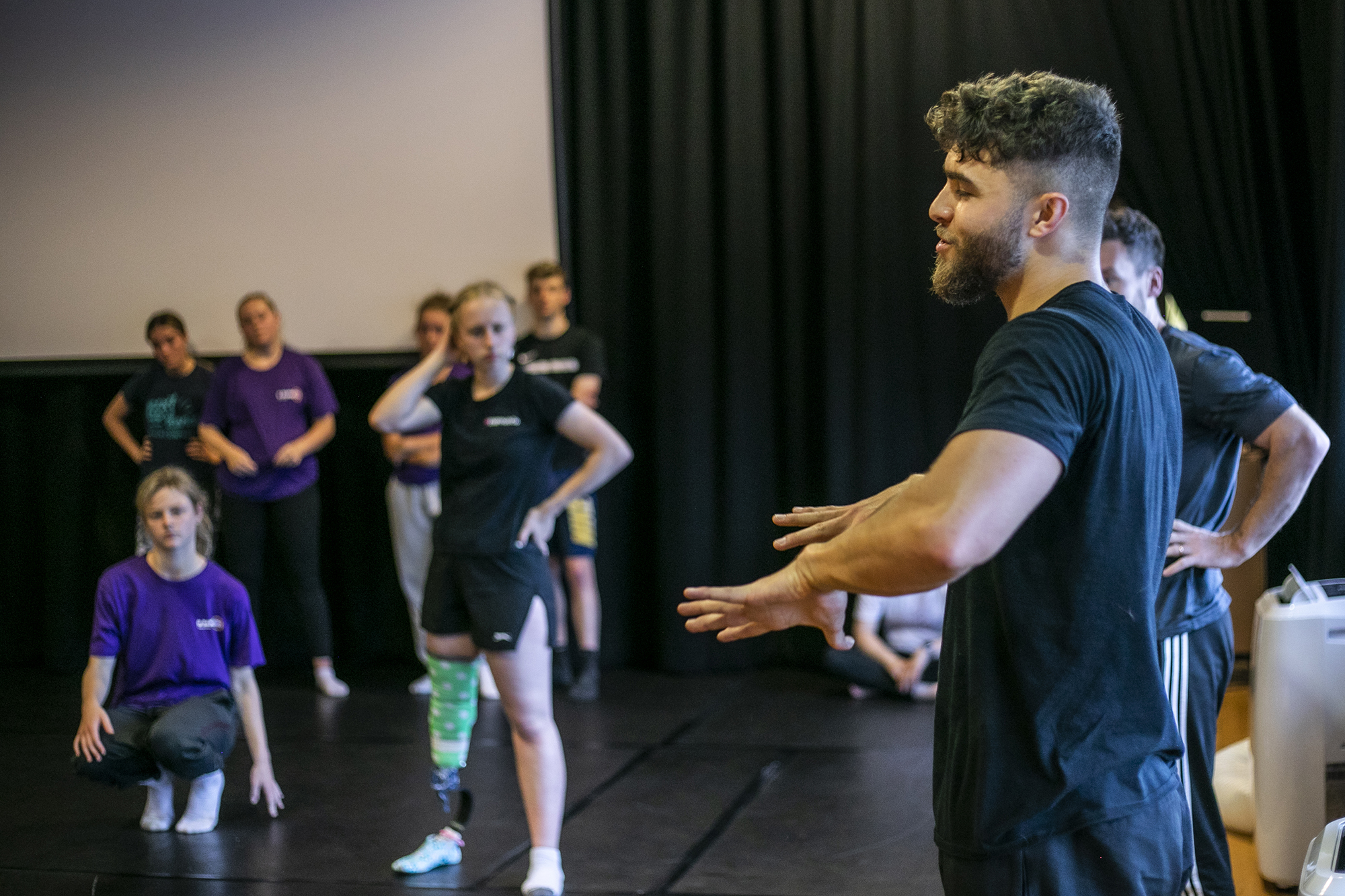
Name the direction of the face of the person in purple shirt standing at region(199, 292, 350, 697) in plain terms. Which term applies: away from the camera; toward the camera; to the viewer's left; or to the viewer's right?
toward the camera

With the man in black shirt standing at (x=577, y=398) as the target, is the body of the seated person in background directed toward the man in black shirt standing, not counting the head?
no

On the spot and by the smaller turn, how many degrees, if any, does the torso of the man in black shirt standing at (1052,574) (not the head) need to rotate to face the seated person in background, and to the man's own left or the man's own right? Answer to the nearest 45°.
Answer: approximately 90° to the man's own right

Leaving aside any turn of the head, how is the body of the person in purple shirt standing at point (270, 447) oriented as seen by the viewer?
toward the camera

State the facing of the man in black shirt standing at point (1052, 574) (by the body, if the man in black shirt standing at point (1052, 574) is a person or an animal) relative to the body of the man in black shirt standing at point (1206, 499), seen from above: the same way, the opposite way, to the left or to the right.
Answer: the same way

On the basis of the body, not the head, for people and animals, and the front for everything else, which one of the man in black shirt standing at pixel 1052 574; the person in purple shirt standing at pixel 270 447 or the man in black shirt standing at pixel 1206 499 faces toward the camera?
the person in purple shirt standing

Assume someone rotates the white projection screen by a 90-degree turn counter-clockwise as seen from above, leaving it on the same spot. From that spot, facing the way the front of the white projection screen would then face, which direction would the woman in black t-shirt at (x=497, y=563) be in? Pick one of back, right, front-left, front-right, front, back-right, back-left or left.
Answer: right

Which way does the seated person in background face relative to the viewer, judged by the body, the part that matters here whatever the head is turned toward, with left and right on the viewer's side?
facing the viewer

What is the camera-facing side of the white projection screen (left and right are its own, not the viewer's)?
front

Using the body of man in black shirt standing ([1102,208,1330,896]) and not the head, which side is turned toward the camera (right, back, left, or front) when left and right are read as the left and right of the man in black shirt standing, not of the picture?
left

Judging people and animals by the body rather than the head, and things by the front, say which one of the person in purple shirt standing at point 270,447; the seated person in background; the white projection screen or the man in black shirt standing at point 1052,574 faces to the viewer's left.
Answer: the man in black shirt standing

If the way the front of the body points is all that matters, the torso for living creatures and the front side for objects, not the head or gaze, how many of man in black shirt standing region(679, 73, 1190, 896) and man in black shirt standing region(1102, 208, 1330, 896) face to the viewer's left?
2

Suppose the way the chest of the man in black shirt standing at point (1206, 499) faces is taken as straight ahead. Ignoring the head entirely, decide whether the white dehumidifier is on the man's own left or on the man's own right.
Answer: on the man's own right

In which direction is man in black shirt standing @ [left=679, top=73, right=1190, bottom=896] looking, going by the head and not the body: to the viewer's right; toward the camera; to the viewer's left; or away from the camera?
to the viewer's left
